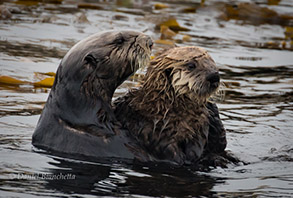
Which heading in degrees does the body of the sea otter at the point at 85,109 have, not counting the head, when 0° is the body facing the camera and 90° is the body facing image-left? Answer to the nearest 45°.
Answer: approximately 270°

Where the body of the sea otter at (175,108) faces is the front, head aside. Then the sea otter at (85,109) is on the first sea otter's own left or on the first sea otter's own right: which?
on the first sea otter's own right

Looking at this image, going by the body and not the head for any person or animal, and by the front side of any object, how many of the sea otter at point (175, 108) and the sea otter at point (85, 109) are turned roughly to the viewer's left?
0

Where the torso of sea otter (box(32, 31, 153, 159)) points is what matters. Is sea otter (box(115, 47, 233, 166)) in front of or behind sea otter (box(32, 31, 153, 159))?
in front

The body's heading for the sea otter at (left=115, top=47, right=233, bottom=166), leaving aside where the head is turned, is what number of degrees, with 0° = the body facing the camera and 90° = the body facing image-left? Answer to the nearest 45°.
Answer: approximately 315°
